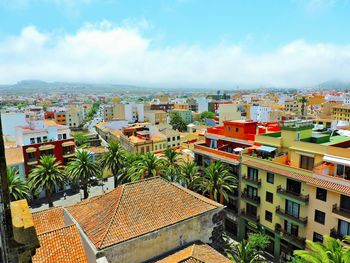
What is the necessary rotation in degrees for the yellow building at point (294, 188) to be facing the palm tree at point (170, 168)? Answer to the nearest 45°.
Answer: approximately 45° to its right

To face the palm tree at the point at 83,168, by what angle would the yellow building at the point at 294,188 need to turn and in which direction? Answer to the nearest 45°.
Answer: approximately 45° to its right

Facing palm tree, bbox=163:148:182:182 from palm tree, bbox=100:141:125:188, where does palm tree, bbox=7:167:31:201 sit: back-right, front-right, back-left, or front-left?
back-right

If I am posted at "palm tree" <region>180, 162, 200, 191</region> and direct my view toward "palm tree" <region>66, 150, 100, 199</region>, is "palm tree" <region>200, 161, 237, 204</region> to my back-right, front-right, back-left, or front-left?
back-left

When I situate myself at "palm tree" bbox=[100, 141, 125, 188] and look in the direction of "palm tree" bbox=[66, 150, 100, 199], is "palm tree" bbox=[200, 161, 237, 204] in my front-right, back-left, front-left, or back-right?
back-left

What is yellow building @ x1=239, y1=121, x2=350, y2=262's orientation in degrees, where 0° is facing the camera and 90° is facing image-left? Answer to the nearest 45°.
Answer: approximately 45°

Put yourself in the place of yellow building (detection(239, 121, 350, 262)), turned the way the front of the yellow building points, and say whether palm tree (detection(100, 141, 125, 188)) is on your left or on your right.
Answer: on your right

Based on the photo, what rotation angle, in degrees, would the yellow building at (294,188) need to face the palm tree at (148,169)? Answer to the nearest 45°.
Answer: approximately 45° to its right
